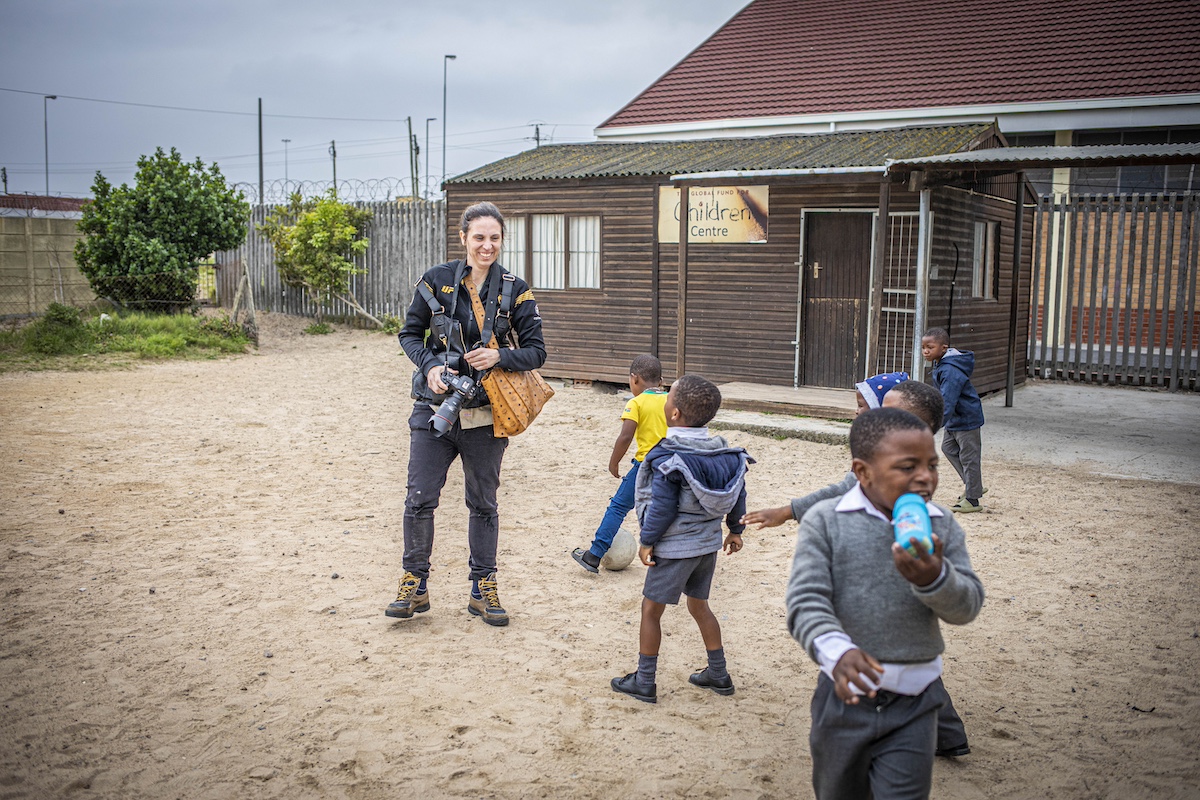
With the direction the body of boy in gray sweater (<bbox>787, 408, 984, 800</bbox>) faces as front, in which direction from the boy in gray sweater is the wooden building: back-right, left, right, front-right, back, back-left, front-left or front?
back-left

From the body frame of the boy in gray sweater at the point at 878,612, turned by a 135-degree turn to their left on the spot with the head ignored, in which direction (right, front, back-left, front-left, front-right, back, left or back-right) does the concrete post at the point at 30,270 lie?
front-left

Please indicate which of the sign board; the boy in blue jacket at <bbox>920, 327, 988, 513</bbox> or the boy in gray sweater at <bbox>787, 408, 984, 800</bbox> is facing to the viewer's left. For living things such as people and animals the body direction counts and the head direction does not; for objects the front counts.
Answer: the boy in blue jacket

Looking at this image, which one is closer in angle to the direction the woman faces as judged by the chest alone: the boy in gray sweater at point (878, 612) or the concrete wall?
the boy in gray sweater

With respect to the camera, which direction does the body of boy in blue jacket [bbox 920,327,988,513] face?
to the viewer's left

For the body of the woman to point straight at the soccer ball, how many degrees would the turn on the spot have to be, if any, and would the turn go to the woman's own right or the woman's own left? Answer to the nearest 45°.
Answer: approximately 135° to the woman's own left

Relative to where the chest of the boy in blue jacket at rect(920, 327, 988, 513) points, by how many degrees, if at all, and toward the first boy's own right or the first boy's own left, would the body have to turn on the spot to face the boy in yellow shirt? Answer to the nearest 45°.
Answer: approximately 45° to the first boy's own left

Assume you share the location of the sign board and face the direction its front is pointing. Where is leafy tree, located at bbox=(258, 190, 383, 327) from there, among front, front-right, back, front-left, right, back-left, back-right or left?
back-right

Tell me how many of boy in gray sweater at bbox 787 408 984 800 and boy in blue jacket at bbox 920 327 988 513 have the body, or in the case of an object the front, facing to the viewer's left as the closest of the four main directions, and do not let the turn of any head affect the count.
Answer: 1

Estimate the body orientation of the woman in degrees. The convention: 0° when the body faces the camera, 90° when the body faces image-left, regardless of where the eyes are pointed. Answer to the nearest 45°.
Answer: approximately 0°

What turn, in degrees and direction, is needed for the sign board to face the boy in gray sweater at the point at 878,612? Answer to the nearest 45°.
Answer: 0° — it already faces them

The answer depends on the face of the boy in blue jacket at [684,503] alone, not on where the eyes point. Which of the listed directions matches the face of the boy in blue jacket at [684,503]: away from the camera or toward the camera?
away from the camera

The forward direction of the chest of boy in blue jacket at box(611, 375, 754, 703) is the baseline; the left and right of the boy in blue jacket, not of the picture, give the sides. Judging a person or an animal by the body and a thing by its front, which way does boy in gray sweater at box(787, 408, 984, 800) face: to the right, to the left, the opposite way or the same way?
the opposite way

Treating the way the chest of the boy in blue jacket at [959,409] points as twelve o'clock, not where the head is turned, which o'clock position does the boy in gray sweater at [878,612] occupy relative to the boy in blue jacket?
The boy in gray sweater is roughly at 9 o'clock from the boy in blue jacket.

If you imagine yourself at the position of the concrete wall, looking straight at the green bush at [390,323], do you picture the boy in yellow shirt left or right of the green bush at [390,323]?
right

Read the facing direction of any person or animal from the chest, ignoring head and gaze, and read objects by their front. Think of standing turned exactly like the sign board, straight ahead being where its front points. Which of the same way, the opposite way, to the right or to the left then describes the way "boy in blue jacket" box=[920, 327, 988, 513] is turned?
to the right

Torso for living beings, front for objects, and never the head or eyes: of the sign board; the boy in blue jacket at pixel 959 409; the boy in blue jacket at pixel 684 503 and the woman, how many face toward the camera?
2
